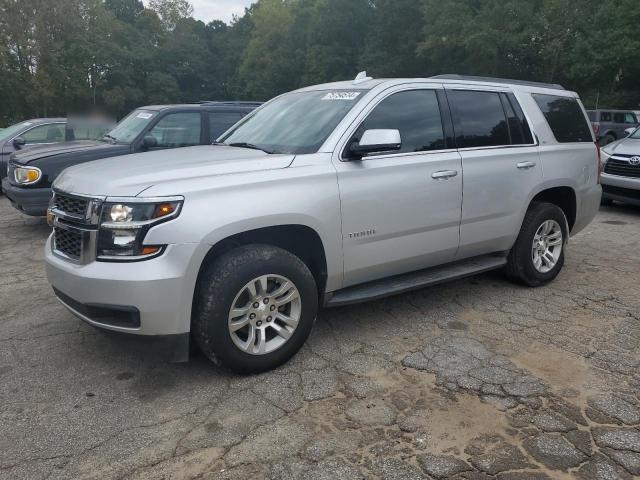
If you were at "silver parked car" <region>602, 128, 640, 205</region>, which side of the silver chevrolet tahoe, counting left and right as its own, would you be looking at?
back

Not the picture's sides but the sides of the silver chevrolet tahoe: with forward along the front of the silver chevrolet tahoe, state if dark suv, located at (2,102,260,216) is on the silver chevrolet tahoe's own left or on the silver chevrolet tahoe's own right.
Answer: on the silver chevrolet tahoe's own right

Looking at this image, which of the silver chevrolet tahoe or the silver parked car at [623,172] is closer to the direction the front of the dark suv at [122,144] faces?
the silver chevrolet tahoe

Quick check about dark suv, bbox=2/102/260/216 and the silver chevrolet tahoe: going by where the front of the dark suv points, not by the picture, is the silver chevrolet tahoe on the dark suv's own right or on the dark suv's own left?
on the dark suv's own left

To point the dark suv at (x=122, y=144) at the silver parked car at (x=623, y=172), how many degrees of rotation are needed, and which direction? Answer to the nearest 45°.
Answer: approximately 135° to its left

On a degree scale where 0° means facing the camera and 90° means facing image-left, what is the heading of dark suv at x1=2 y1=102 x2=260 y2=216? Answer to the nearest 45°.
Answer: approximately 45°

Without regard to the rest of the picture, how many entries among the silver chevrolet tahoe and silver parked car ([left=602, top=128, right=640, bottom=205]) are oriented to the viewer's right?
0

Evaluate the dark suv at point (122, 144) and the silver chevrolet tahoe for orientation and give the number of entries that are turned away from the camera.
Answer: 0

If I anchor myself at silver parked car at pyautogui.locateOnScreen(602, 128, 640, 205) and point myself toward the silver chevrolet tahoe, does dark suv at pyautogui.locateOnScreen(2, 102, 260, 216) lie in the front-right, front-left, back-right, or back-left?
front-right

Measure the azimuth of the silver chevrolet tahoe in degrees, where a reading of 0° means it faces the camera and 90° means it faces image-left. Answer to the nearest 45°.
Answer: approximately 45°

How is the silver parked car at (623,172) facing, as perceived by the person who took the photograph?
facing the viewer and to the left of the viewer

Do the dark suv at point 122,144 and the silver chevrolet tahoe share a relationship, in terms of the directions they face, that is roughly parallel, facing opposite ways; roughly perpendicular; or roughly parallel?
roughly parallel

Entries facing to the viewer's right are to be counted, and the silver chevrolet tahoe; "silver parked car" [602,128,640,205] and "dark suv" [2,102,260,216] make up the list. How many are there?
0
